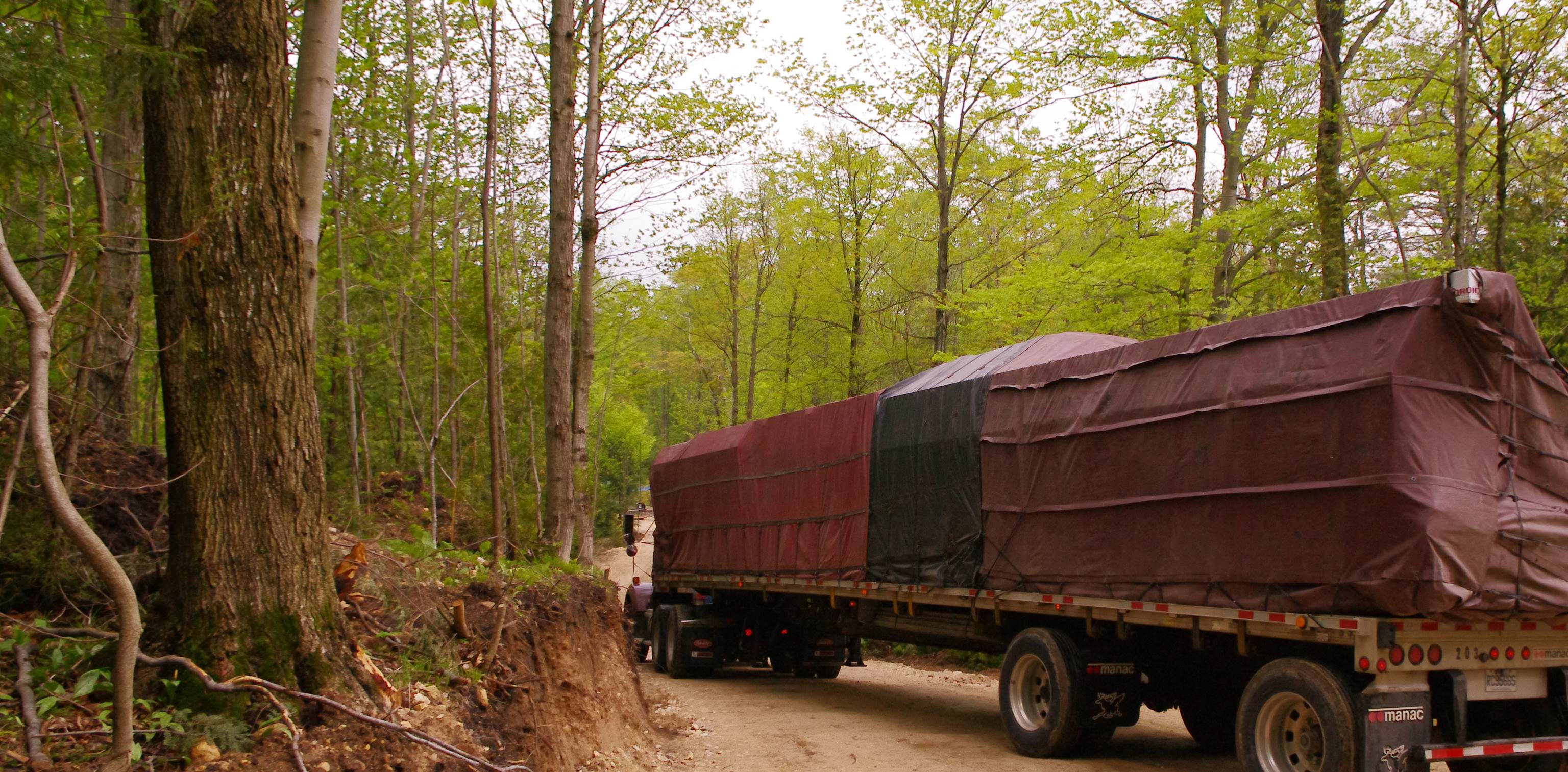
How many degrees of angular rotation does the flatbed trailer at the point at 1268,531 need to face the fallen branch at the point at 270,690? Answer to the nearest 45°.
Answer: approximately 90° to its left

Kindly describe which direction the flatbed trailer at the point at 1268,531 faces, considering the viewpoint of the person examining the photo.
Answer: facing away from the viewer and to the left of the viewer

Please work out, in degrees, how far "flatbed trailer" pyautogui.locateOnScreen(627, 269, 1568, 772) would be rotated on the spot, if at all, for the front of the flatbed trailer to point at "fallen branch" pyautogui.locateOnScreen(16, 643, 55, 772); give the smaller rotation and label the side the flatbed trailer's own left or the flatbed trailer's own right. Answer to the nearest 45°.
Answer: approximately 90° to the flatbed trailer's own left

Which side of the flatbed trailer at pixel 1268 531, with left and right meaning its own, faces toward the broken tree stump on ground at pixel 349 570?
left

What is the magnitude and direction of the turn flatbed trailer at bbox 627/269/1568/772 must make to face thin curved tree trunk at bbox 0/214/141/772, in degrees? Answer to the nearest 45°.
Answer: approximately 90° to its left
